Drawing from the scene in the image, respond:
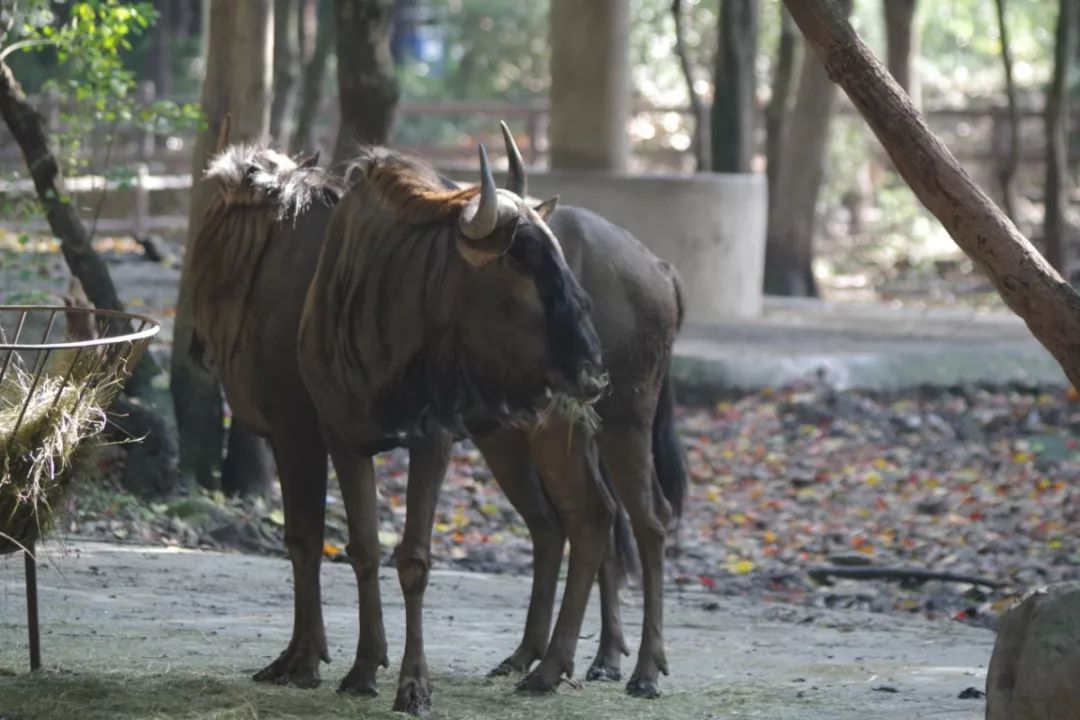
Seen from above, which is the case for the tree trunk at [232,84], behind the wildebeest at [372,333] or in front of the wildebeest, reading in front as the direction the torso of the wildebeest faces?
behind

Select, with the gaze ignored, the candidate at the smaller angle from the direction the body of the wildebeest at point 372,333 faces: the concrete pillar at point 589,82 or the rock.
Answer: the rock

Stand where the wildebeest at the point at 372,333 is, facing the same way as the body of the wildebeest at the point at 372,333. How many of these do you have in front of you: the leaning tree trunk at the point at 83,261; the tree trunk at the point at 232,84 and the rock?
1

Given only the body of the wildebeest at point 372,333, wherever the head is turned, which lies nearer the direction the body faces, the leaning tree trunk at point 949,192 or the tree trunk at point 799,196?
the leaning tree trunk

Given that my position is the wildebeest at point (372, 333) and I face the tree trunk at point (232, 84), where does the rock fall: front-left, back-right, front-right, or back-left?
back-right
